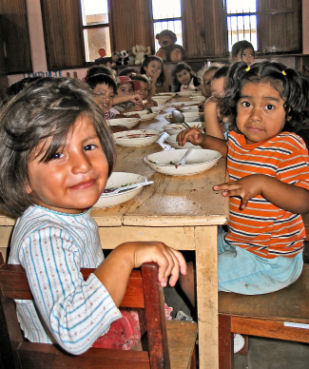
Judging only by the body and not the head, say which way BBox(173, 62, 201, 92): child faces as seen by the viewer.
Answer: toward the camera

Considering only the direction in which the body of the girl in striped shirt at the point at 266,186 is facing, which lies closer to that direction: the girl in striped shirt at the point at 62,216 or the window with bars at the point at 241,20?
the girl in striped shirt

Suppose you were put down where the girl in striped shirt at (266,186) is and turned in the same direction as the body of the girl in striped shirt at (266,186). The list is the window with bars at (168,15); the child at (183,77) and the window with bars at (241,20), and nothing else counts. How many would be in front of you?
0

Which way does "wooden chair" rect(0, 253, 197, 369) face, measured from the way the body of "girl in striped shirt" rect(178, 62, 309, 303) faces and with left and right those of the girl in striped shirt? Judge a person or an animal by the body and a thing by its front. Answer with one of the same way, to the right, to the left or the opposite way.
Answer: the opposite way

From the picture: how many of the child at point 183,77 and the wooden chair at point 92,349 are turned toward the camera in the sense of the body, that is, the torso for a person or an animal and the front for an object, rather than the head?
1

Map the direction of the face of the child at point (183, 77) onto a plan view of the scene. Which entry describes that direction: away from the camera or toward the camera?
toward the camera

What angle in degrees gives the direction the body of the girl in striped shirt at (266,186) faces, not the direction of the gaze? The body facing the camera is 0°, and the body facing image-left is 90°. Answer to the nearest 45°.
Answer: approximately 45°

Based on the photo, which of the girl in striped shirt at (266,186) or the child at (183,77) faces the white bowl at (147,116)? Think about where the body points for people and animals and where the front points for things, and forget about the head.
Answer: the child

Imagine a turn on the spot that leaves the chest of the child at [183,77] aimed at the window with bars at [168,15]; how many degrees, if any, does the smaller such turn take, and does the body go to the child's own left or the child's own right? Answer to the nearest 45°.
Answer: approximately 180°

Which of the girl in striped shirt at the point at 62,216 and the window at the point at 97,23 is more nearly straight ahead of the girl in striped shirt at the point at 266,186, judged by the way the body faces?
the girl in striped shirt

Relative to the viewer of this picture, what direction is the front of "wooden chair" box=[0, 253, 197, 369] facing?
facing away from the viewer and to the right of the viewer

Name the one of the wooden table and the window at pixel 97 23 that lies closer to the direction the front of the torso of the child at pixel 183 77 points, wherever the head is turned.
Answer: the wooden table

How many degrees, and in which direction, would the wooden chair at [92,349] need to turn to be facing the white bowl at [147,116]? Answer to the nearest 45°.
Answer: approximately 45° to its left

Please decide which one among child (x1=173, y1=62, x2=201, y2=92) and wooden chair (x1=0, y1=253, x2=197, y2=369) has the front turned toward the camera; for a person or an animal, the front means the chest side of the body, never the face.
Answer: the child

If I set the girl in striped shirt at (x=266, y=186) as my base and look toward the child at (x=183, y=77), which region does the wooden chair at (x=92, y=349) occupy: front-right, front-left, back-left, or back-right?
back-left

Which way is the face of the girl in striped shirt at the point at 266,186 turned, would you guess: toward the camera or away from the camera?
toward the camera
